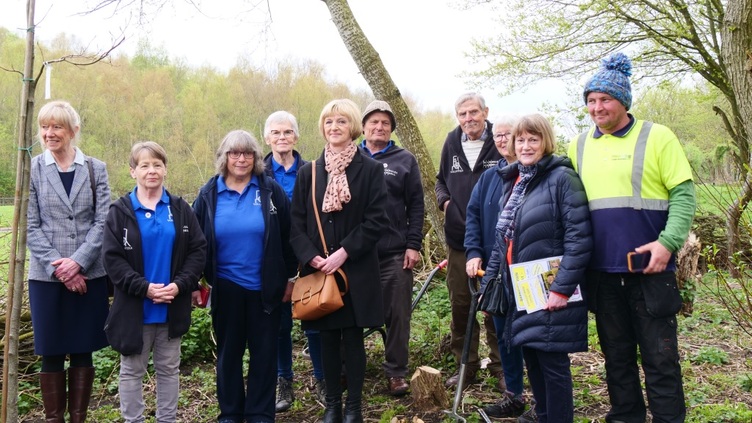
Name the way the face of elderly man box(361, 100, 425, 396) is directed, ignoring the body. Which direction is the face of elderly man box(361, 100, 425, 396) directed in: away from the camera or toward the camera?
toward the camera

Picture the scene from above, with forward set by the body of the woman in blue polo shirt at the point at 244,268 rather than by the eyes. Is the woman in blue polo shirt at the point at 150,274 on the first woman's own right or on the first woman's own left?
on the first woman's own right

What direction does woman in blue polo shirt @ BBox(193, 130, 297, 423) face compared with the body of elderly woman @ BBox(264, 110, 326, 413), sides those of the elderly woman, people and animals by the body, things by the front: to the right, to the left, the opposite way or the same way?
the same way

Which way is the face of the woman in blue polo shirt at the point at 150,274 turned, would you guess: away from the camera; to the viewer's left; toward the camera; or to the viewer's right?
toward the camera

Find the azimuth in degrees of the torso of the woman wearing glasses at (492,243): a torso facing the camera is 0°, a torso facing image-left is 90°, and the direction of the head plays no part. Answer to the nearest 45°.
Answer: approximately 45°

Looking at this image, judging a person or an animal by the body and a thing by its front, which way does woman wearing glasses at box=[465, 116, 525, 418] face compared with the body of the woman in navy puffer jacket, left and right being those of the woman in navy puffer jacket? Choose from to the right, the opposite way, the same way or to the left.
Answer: the same way

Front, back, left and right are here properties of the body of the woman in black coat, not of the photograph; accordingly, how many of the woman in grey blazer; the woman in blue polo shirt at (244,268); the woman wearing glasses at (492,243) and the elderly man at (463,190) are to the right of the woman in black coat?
2

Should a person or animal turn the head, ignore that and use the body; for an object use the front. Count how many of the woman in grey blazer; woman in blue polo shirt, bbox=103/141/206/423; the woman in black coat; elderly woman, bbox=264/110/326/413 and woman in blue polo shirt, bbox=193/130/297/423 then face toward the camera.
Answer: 5

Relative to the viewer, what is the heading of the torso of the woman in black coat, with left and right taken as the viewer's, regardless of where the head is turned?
facing the viewer

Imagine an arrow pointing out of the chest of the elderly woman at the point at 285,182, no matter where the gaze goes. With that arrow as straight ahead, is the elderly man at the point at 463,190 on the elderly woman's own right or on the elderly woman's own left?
on the elderly woman's own left

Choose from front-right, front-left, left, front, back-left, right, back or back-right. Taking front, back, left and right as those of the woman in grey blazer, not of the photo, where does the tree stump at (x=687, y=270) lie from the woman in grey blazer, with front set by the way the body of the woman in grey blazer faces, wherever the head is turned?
left

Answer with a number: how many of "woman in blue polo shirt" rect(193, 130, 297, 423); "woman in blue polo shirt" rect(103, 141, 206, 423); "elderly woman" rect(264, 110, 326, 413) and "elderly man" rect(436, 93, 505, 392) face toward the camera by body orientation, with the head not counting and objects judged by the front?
4

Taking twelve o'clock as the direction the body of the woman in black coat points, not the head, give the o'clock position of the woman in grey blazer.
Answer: The woman in grey blazer is roughly at 3 o'clock from the woman in black coat.

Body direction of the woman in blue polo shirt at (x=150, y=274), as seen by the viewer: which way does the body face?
toward the camera

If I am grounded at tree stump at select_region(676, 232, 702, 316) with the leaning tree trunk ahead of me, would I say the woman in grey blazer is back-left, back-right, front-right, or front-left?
front-left

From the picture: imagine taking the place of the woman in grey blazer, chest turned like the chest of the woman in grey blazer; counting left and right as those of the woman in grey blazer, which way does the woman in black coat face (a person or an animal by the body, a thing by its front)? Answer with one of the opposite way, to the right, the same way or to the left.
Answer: the same way

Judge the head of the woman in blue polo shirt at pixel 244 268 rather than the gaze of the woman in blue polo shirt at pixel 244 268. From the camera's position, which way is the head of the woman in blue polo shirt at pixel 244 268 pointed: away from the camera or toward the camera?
toward the camera

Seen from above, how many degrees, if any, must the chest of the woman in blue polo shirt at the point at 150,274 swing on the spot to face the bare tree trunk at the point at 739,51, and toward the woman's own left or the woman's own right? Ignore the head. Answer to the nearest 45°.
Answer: approximately 90° to the woman's own left

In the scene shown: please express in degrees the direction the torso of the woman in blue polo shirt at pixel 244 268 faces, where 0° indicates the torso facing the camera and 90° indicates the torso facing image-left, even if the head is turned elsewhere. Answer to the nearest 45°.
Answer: approximately 0°
